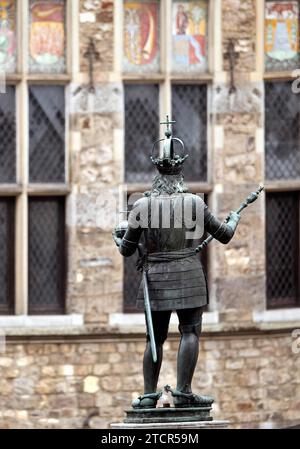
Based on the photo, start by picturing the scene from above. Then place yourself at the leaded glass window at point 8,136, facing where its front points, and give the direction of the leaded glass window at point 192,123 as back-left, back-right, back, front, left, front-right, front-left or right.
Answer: left

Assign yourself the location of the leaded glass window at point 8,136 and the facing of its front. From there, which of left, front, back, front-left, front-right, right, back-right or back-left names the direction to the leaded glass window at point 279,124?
left

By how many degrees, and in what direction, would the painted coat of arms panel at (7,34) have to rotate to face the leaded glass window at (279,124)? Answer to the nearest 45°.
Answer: approximately 90° to its left

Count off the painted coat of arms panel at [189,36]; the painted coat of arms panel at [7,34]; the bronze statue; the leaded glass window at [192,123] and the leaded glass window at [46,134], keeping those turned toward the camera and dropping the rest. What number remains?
4

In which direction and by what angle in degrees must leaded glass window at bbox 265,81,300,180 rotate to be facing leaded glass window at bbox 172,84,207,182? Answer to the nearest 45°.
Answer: approximately 90° to its right

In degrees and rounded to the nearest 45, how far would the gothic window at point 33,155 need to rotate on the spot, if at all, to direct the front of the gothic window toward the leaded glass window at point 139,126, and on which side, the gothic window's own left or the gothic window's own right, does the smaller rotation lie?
approximately 90° to the gothic window's own left

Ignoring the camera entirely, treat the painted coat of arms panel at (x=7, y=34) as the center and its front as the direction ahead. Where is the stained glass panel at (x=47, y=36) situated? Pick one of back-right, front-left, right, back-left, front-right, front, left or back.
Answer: left

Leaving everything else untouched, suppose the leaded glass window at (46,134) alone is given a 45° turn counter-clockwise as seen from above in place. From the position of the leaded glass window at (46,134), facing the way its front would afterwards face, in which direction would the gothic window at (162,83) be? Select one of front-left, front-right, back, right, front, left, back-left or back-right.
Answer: front-left

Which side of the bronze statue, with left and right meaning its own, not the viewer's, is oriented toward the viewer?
back
